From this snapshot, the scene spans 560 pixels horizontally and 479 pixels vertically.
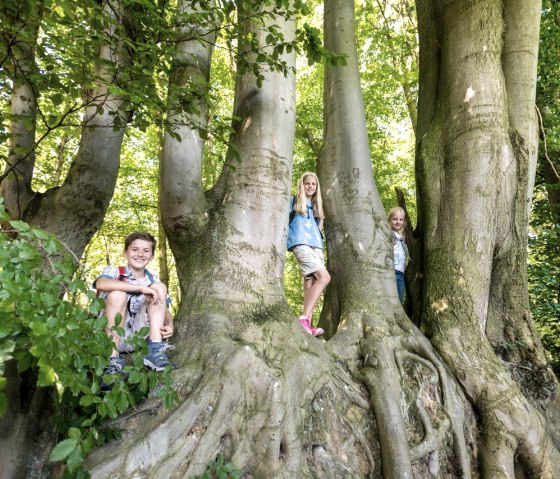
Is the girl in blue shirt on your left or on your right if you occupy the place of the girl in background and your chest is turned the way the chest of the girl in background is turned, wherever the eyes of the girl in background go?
on your right

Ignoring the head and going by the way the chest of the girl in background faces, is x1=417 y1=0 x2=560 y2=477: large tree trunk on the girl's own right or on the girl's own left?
on the girl's own left

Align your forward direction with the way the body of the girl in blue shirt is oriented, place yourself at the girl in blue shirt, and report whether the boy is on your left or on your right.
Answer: on your right

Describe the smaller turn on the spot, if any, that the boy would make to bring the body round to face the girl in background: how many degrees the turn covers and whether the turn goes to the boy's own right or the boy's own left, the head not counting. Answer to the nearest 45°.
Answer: approximately 90° to the boy's own left

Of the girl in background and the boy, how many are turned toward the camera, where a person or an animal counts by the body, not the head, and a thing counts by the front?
2

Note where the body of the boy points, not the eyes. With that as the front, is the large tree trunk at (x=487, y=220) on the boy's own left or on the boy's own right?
on the boy's own left

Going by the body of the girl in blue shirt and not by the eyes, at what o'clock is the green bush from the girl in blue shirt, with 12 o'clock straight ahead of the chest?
The green bush is roughly at 2 o'clock from the girl in blue shirt.

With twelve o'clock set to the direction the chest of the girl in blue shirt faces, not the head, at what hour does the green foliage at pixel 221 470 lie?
The green foliage is roughly at 2 o'clock from the girl in blue shirt.

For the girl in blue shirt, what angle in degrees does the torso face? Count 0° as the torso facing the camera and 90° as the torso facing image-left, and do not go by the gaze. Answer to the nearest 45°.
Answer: approximately 315°

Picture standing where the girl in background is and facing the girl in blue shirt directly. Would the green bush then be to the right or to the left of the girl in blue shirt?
left
